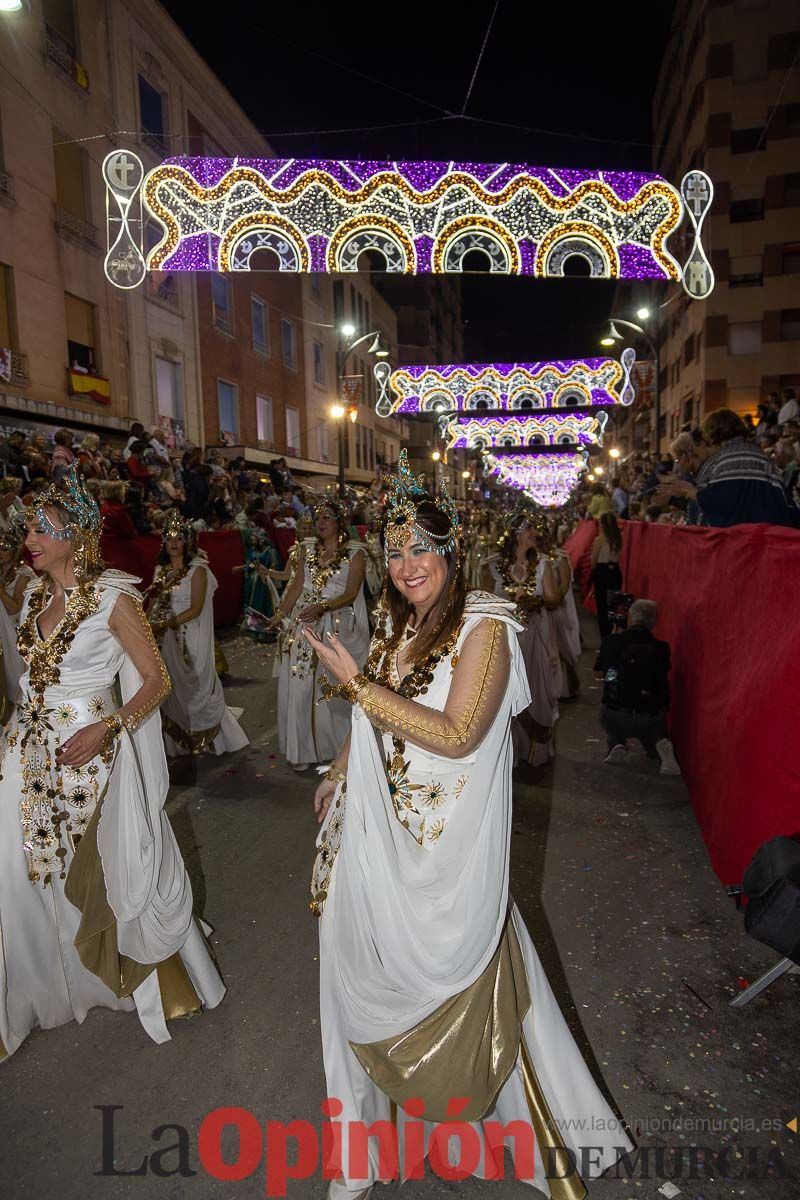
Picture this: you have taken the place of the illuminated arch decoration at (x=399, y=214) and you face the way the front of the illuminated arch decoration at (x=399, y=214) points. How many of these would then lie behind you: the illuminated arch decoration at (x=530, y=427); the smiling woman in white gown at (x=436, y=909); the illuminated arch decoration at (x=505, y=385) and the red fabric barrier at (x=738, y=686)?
2

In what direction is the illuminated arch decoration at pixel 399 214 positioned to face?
toward the camera

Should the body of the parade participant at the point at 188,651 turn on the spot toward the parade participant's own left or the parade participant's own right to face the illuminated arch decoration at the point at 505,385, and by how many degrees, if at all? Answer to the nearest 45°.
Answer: approximately 180°

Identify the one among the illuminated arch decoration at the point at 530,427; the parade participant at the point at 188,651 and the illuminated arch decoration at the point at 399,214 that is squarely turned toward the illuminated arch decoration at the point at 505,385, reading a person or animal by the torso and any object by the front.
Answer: the illuminated arch decoration at the point at 530,427

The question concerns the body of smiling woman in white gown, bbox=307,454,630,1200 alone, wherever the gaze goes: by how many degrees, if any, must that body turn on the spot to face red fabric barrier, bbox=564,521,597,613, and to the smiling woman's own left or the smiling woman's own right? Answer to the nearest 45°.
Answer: approximately 135° to the smiling woman's own right

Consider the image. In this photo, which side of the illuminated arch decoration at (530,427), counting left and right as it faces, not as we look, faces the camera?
front

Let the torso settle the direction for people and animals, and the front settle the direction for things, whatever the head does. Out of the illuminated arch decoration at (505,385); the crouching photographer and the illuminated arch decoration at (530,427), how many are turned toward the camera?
2

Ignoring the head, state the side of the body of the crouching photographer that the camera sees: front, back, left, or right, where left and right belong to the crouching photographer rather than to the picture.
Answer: back

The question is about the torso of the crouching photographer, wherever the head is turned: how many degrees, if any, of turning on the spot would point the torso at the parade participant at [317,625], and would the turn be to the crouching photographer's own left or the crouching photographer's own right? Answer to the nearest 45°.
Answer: approximately 90° to the crouching photographer's own left

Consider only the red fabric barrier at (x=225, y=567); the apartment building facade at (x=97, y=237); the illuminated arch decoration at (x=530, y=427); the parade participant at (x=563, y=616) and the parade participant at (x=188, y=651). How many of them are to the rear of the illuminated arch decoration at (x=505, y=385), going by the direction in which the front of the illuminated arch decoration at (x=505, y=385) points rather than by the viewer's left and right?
1

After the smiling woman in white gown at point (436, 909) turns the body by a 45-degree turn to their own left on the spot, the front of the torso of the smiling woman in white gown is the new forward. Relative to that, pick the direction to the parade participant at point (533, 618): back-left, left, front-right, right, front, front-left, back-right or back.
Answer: back

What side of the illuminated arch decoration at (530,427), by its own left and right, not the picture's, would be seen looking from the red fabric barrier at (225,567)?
front
